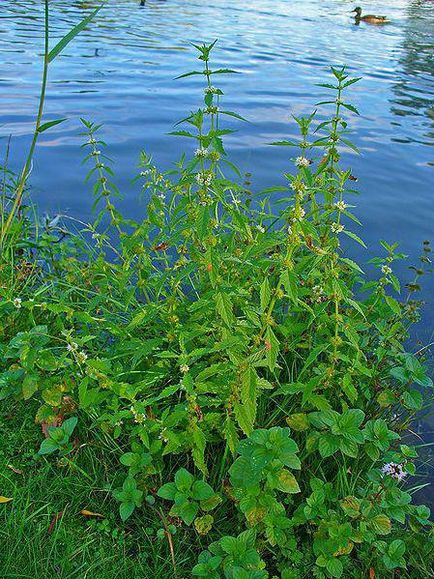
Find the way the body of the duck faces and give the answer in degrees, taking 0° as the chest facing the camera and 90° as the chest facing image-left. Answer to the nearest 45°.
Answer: approximately 90°

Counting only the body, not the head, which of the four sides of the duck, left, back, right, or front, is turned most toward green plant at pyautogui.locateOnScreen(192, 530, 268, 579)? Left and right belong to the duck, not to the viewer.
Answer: left

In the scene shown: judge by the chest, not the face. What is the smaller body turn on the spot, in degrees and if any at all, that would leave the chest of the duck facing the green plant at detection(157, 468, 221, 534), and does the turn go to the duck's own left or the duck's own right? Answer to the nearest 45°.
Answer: approximately 90° to the duck's own left
